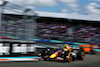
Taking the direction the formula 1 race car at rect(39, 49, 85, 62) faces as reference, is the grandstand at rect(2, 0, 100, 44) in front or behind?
behind

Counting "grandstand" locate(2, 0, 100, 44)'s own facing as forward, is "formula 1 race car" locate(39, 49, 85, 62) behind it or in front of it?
in front

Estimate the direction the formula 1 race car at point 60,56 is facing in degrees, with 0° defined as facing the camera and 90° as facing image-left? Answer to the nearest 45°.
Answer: approximately 45°

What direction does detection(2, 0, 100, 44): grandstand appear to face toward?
toward the camera
